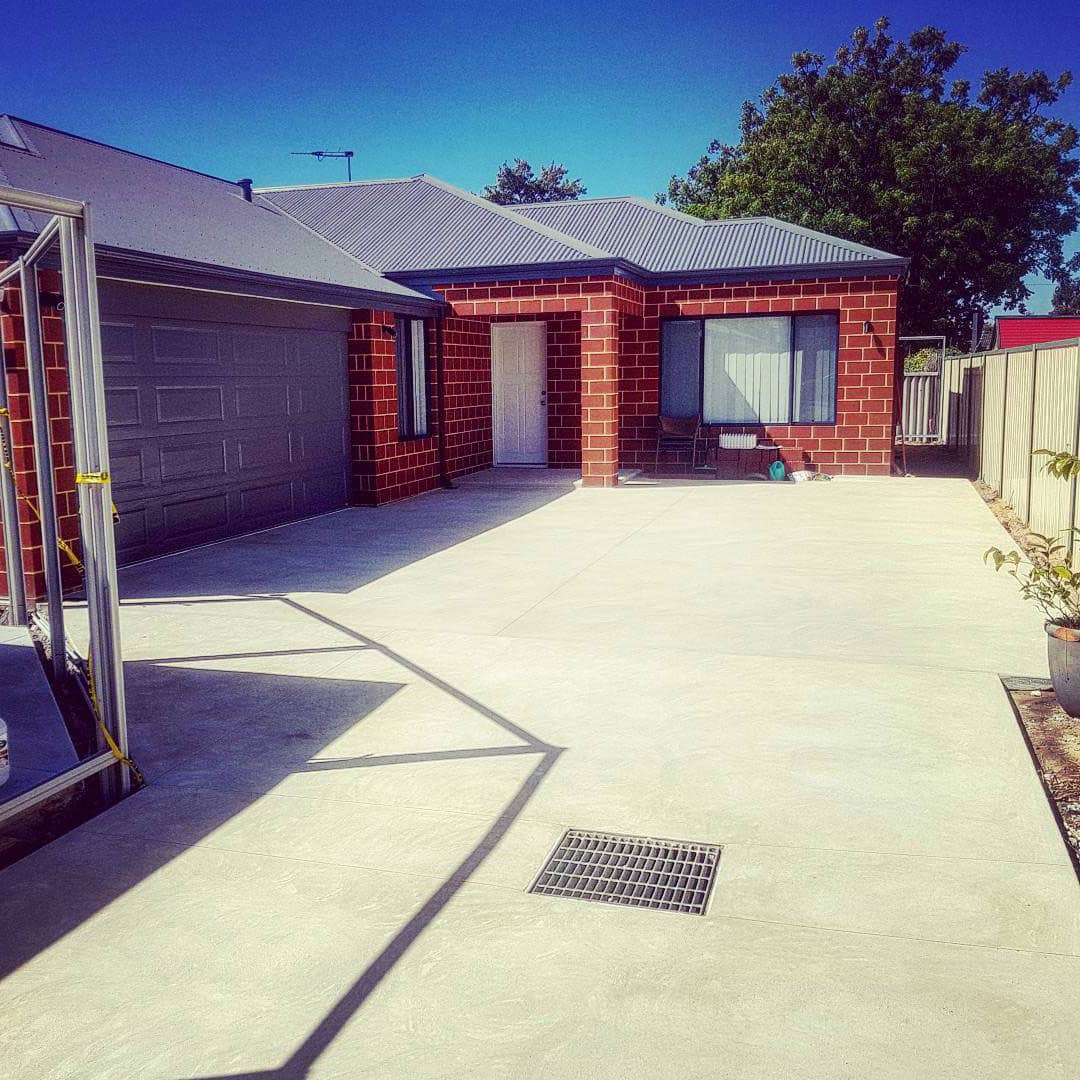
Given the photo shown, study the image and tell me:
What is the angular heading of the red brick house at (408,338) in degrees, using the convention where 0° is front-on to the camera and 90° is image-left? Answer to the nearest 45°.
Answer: approximately 0°

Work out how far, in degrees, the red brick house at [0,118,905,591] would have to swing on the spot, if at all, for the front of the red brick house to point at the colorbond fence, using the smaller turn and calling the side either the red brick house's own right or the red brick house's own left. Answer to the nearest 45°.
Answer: approximately 45° to the red brick house's own left

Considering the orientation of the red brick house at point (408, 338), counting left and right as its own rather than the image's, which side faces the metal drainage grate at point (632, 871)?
front

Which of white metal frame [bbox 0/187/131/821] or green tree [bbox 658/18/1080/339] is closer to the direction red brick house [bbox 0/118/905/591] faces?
the white metal frame

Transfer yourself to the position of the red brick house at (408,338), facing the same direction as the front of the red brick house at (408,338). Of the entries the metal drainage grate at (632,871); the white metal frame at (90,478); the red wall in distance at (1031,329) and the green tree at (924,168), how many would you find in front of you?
2

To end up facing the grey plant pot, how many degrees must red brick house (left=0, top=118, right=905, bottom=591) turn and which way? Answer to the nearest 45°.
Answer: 0° — it already faces it

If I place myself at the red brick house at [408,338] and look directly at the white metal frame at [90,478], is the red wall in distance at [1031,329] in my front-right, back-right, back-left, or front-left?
back-left

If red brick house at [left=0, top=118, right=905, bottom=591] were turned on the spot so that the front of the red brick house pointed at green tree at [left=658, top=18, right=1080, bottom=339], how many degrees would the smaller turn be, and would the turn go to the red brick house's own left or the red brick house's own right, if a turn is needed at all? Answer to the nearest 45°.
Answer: approximately 135° to the red brick house's own left

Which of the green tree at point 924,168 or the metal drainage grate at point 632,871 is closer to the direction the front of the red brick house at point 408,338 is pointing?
the metal drainage grate

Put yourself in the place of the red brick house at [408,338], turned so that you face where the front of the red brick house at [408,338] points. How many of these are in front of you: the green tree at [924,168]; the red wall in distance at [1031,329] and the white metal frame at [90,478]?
1

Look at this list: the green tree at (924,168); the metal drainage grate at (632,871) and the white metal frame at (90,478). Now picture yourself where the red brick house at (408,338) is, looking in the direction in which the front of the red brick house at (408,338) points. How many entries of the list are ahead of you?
2

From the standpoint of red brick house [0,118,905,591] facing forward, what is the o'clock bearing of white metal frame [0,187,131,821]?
The white metal frame is roughly at 12 o'clock from the red brick house.

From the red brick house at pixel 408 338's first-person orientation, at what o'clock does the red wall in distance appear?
The red wall in distance is roughly at 8 o'clock from the red brick house.

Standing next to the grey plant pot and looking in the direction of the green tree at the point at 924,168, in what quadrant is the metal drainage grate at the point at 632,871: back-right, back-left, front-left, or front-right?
back-left
